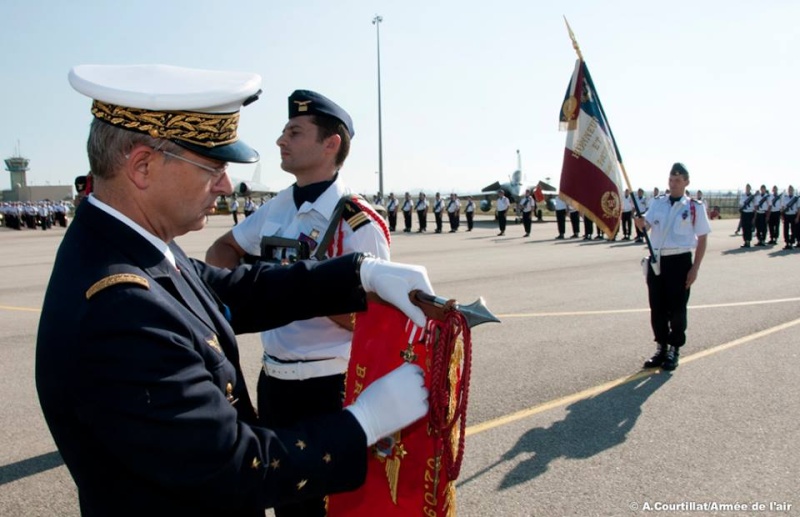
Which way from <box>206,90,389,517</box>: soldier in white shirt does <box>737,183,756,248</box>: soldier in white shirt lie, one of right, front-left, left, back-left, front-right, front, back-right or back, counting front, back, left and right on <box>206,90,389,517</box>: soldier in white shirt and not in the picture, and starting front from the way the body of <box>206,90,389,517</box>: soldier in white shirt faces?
back

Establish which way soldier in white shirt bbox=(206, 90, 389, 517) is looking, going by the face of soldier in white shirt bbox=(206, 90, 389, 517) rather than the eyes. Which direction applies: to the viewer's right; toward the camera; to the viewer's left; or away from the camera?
to the viewer's left

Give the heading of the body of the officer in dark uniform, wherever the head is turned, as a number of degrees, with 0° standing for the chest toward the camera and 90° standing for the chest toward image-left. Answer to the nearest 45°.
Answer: approximately 270°

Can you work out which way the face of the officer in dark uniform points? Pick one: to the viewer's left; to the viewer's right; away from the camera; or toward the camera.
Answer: to the viewer's right

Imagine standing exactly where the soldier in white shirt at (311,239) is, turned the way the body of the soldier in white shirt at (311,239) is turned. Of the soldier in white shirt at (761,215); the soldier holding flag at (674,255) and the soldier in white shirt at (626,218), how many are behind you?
3

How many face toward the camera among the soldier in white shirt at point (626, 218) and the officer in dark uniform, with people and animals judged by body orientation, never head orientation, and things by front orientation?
1

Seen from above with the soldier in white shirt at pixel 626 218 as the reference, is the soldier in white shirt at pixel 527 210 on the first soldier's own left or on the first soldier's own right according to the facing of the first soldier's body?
on the first soldier's own right

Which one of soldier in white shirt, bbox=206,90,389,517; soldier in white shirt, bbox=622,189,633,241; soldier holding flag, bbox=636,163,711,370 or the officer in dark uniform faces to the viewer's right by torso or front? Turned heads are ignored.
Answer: the officer in dark uniform

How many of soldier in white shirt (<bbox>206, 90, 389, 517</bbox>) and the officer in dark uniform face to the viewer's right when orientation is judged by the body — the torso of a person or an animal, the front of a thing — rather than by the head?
1

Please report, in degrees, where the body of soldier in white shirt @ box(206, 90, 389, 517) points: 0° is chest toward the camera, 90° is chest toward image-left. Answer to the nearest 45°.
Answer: approximately 45°
